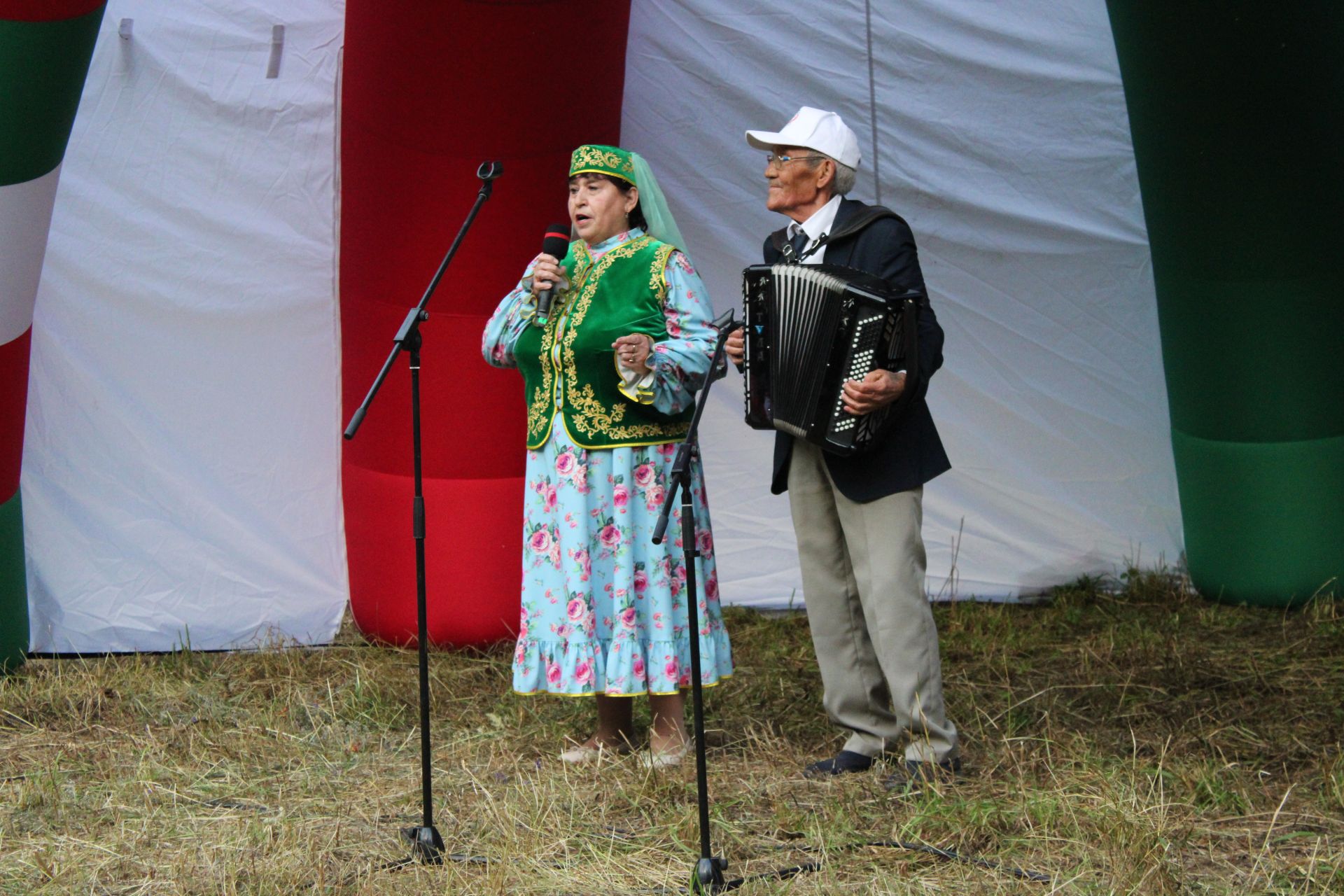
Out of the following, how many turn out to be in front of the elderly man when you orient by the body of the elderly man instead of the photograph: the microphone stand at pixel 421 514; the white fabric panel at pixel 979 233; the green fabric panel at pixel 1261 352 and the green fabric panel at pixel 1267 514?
1

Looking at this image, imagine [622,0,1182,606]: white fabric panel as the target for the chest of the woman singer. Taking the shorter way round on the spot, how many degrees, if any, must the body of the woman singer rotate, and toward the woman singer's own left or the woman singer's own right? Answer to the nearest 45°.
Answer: approximately 180°

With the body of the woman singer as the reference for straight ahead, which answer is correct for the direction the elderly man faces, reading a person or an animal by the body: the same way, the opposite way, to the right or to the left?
the same way

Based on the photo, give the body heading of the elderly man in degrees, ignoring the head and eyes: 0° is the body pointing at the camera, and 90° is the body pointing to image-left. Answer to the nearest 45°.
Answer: approximately 45°

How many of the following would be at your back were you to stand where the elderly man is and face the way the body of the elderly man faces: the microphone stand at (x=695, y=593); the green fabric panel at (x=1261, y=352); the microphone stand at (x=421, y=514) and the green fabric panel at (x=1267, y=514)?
2

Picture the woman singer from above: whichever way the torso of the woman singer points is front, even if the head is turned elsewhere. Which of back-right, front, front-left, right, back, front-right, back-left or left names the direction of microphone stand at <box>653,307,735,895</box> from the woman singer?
front-left

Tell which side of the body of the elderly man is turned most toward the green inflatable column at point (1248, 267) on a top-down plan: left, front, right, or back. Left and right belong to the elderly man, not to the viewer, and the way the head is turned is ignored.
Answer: back

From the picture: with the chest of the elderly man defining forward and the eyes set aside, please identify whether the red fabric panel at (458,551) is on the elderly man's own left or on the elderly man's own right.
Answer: on the elderly man's own right

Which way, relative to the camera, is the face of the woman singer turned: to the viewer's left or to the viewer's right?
to the viewer's left

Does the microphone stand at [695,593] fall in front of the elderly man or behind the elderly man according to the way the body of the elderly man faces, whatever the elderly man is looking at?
in front

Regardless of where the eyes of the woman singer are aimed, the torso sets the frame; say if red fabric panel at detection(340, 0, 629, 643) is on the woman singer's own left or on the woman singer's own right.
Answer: on the woman singer's own right

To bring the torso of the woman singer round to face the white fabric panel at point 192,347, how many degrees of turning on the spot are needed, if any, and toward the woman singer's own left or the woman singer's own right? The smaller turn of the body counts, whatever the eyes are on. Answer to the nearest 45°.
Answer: approximately 90° to the woman singer's own right

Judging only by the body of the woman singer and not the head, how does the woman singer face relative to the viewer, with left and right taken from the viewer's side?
facing the viewer and to the left of the viewer

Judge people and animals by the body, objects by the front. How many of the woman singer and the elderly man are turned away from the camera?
0

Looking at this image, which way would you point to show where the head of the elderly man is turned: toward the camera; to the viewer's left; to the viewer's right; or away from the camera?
to the viewer's left

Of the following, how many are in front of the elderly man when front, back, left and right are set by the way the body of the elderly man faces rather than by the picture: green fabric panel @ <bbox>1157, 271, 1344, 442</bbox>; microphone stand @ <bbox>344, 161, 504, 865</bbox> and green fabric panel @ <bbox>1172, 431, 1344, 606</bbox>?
1
